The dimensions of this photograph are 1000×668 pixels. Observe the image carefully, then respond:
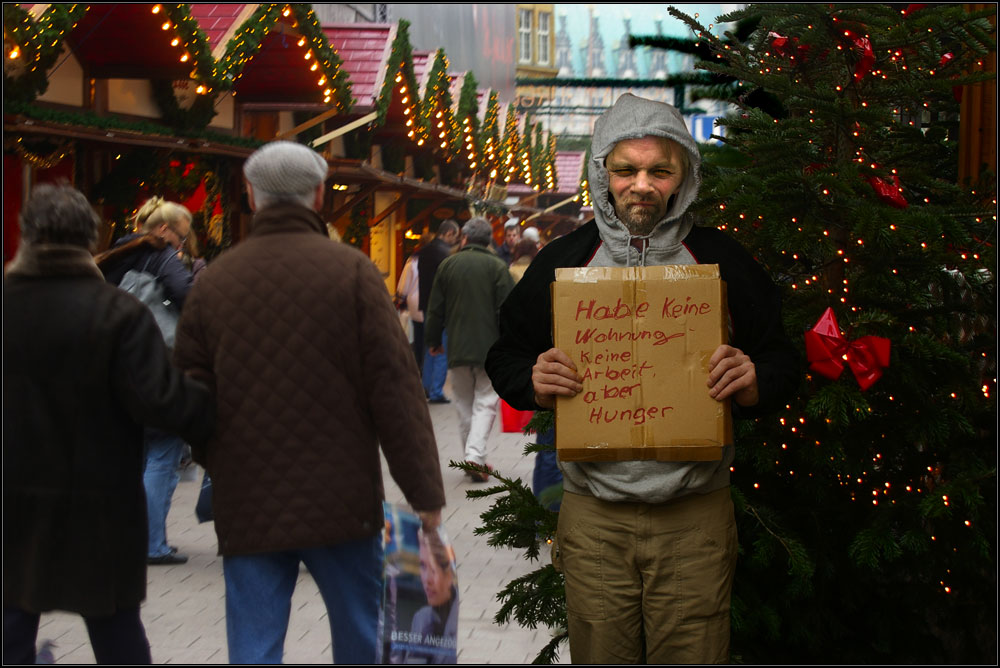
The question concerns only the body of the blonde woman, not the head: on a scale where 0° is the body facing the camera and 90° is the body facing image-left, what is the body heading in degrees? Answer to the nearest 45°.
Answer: approximately 270°

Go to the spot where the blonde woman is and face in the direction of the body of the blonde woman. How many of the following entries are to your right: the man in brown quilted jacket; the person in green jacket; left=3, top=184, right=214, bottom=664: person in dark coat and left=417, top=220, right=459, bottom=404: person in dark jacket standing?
2

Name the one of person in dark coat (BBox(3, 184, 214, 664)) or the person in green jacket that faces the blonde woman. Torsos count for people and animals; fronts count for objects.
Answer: the person in dark coat

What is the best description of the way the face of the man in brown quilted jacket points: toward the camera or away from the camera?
away from the camera

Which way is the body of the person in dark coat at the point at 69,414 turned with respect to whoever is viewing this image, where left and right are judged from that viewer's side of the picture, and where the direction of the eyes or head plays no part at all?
facing away from the viewer

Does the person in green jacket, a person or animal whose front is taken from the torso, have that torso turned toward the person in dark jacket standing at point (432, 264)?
yes

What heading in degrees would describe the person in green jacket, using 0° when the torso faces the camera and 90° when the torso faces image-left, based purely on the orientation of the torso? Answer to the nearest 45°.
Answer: approximately 180°

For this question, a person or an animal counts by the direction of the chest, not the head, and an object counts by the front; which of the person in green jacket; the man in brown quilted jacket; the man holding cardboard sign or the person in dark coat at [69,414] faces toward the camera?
the man holding cardboard sign

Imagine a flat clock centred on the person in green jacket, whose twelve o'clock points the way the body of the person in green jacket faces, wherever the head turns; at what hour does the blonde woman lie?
The blonde woman is roughly at 7 o'clock from the person in green jacket.

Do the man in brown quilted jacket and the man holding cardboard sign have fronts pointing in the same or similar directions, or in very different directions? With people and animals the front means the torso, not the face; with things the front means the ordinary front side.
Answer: very different directions

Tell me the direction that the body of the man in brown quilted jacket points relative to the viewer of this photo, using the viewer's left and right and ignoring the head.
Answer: facing away from the viewer

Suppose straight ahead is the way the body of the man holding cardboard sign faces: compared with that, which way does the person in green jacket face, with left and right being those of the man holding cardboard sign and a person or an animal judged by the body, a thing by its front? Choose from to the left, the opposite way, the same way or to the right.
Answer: the opposite way

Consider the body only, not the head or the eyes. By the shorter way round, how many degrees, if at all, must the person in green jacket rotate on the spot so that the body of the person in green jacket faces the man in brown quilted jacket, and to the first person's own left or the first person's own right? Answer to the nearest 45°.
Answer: approximately 180°
